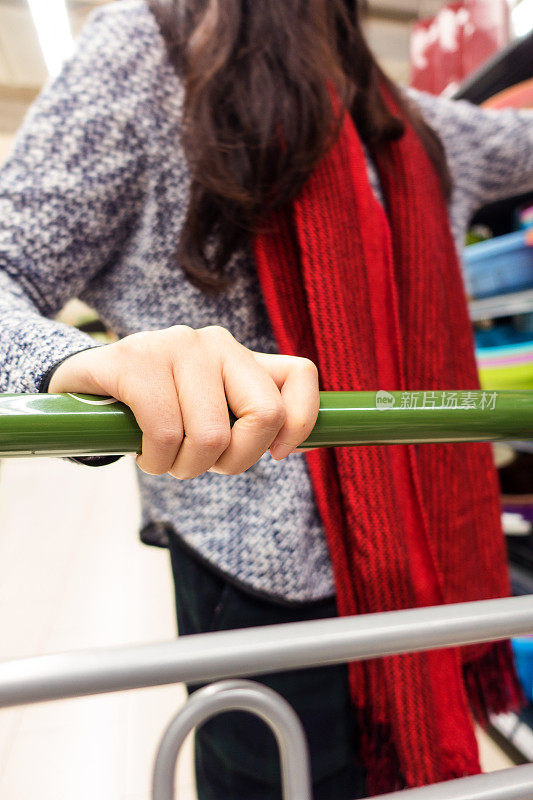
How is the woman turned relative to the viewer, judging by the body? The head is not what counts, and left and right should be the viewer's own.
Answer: facing the viewer and to the right of the viewer

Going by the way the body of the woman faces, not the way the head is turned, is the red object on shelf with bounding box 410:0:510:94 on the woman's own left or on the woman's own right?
on the woman's own left

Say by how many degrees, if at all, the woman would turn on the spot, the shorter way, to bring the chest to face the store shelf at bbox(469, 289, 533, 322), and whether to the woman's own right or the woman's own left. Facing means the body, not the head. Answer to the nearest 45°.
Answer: approximately 90° to the woman's own left
